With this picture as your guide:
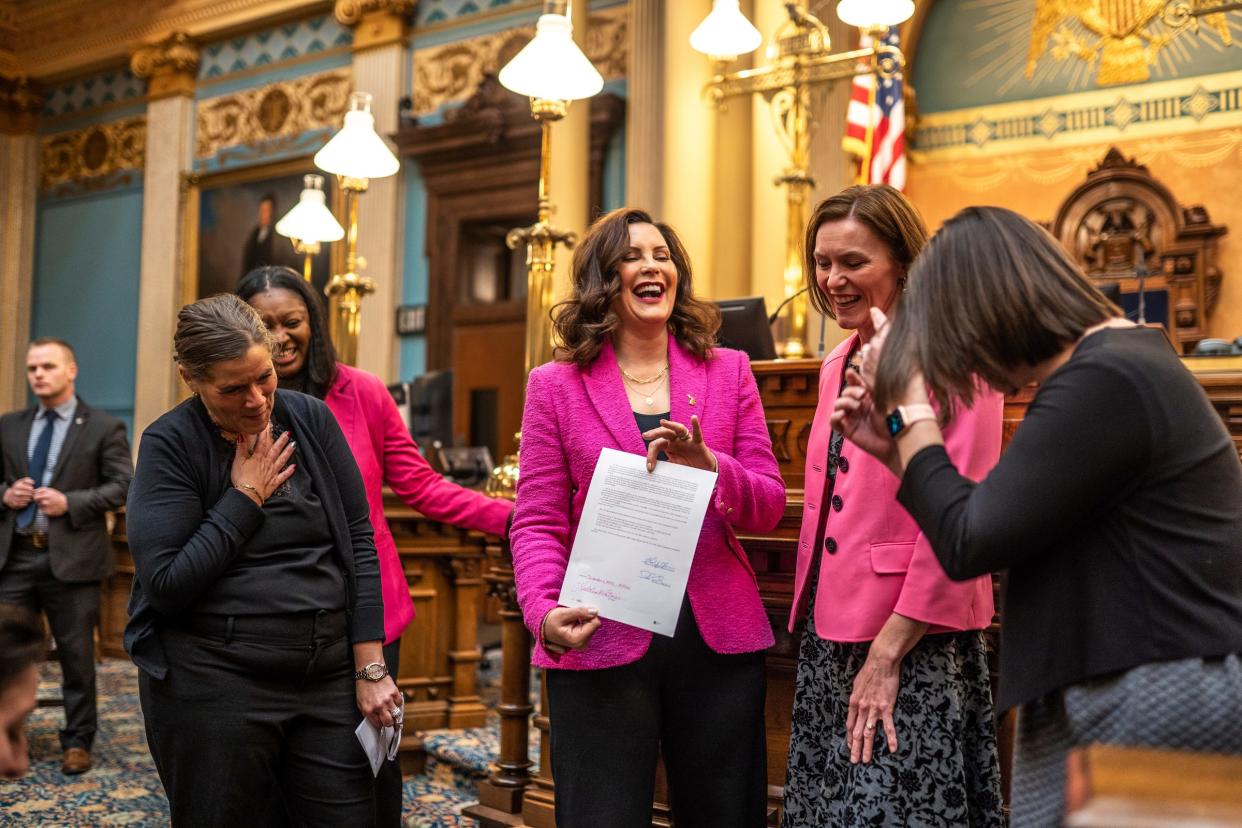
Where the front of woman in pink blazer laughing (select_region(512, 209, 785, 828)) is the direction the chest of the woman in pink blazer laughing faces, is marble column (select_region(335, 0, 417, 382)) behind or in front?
behind

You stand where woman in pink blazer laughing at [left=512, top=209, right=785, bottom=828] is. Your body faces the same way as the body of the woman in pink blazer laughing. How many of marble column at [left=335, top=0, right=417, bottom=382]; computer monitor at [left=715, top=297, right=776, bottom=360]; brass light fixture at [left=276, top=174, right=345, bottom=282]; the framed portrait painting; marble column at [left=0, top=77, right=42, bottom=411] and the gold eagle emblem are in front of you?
0

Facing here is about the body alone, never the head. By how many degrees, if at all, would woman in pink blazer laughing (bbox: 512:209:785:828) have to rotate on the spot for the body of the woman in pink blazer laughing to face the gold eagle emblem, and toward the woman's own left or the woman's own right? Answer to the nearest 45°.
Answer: approximately 135° to the woman's own left

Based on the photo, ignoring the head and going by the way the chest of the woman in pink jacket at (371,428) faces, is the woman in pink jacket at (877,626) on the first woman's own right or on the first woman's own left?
on the first woman's own left

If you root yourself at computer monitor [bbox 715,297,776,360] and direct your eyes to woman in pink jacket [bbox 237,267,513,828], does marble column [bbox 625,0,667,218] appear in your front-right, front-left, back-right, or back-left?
back-right

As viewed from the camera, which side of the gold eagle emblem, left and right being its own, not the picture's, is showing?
front

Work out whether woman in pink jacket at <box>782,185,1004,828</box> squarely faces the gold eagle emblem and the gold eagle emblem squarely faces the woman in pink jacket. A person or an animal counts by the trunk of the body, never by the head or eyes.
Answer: no

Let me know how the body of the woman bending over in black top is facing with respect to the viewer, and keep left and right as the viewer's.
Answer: facing to the left of the viewer

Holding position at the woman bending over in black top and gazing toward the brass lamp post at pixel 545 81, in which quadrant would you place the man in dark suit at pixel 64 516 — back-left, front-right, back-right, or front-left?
front-left

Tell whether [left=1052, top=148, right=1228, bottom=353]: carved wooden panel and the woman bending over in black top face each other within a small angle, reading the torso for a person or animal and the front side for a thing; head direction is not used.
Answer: no

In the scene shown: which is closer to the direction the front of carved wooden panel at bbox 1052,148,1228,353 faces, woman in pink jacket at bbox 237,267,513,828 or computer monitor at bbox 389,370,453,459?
the woman in pink jacket

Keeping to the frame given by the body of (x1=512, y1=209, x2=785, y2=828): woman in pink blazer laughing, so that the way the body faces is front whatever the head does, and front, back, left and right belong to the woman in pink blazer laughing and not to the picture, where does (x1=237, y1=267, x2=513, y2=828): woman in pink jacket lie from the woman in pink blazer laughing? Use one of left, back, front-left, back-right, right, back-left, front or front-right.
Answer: back-right

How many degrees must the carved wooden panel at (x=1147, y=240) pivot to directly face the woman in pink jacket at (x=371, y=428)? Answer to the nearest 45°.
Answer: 0° — it already faces them

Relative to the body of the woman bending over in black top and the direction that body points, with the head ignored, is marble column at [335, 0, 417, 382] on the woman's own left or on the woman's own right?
on the woman's own right

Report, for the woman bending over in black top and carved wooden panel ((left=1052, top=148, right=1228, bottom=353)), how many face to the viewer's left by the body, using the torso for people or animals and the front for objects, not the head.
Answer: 1

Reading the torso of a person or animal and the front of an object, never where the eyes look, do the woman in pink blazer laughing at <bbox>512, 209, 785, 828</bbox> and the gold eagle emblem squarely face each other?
no

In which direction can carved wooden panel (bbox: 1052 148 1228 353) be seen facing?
toward the camera

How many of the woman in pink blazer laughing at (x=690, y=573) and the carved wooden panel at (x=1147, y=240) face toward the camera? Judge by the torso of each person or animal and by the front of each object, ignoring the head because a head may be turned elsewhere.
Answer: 2

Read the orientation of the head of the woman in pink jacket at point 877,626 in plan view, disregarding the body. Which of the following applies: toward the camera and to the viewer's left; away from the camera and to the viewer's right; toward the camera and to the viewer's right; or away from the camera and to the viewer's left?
toward the camera and to the viewer's left

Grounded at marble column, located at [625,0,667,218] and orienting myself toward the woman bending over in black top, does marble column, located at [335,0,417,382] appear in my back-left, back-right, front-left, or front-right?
back-right
